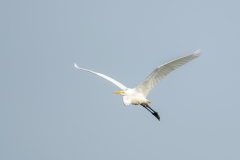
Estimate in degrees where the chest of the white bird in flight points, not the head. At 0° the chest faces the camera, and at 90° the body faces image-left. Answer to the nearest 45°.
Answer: approximately 45°
